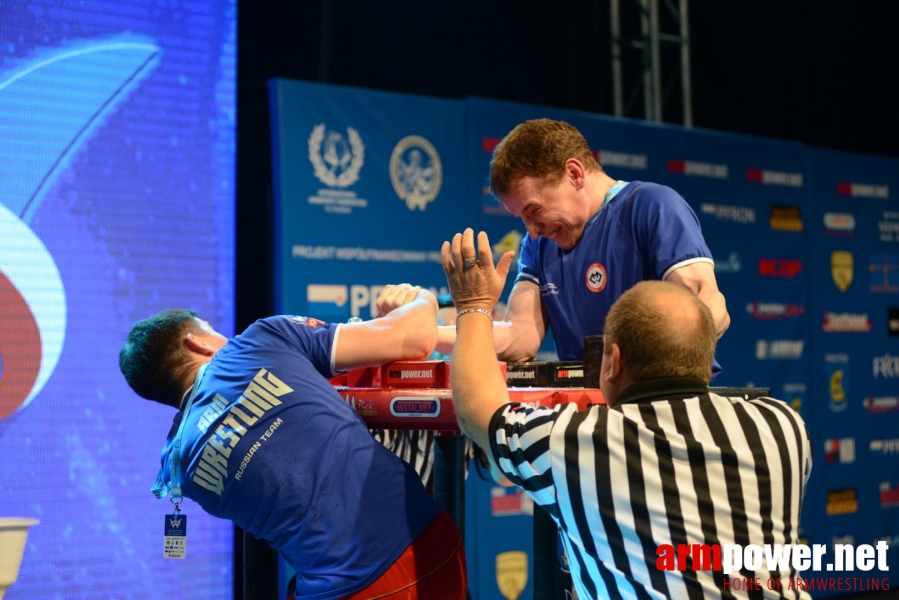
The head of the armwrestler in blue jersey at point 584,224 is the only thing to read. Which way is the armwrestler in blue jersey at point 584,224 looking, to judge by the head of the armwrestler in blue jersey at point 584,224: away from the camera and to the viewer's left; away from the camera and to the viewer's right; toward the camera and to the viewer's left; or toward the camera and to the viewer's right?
toward the camera and to the viewer's left

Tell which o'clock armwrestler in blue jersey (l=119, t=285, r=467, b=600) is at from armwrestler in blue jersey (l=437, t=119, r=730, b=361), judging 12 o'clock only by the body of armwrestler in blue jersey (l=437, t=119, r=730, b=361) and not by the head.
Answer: armwrestler in blue jersey (l=119, t=285, r=467, b=600) is roughly at 12 o'clock from armwrestler in blue jersey (l=437, t=119, r=730, b=361).

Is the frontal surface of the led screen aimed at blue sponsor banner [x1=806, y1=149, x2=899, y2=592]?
no

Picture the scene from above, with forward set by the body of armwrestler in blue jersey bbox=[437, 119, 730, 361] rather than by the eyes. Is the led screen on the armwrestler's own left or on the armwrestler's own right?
on the armwrestler's own right

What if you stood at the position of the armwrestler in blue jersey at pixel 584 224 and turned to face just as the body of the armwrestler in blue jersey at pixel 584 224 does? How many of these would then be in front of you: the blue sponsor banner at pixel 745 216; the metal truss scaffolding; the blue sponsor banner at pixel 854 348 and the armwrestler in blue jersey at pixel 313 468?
1

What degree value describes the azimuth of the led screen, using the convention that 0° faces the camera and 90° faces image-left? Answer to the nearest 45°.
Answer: approximately 0°

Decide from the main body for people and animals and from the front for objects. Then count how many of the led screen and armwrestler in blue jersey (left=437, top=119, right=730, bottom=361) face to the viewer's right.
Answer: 0

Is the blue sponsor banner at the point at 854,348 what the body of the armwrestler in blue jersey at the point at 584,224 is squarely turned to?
no

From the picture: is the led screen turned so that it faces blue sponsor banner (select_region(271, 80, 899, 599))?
no

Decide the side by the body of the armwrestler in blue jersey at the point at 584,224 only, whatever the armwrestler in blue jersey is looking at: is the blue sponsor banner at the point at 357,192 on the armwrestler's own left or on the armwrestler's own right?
on the armwrestler's own right

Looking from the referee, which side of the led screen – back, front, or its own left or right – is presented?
front

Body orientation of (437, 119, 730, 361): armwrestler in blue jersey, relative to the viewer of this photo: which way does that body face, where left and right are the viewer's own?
facing the viewer and to the left of the viewer

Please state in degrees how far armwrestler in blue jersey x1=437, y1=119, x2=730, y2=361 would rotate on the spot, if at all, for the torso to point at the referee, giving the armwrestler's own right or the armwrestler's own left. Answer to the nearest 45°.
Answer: approximately 45° to the armwrestler's own left

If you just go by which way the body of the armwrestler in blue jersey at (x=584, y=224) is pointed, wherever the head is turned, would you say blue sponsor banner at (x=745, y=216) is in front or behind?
behind

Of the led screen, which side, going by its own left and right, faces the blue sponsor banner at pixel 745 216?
left

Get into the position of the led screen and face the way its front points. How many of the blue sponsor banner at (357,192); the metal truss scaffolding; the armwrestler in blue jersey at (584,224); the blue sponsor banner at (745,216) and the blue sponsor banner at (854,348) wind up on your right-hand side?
0
